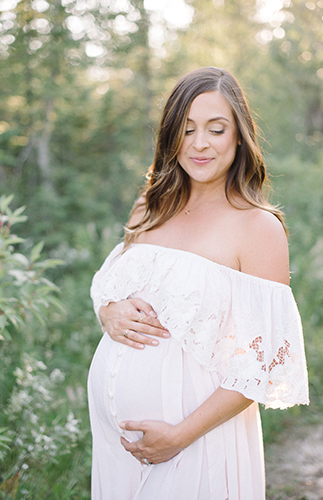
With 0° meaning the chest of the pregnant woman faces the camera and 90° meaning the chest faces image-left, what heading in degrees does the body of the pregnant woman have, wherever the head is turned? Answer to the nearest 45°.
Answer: approximately 45°

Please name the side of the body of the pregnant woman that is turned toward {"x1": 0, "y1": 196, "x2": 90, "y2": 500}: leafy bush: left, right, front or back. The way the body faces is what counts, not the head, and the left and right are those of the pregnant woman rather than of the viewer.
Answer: right
